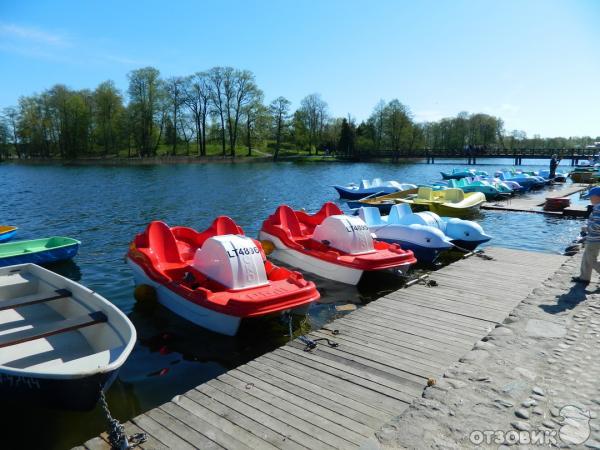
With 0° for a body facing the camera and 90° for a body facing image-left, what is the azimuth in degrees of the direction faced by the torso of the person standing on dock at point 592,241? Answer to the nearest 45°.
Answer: approximately 90°

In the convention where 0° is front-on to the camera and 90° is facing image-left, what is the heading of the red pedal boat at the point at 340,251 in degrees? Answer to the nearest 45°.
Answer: approximately 315°

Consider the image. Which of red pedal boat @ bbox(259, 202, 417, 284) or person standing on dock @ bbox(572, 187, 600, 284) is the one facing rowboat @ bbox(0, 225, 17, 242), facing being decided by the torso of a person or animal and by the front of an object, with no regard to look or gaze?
the person standing on dock

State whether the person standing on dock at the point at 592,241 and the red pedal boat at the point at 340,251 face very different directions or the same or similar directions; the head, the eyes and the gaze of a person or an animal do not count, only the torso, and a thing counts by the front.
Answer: very different directions

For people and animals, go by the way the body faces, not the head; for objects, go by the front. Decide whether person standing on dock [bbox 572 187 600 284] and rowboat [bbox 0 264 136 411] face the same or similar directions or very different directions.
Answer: very different directions

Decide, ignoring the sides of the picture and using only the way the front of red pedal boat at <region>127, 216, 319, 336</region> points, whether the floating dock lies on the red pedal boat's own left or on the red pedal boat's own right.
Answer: on the red pedal boat's own left

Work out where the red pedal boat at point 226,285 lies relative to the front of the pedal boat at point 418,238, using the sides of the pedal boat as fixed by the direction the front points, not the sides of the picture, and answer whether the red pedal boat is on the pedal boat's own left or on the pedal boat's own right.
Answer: on the pedal boat's own right

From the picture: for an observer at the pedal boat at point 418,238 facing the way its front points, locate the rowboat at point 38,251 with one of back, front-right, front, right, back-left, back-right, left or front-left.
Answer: back-right
